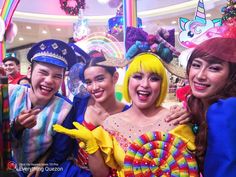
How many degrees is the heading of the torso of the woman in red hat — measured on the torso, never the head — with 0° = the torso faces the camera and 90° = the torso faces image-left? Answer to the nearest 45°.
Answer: approximately 45°

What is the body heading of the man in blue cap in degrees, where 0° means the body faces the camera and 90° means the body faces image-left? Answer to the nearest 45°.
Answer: approximately 0°

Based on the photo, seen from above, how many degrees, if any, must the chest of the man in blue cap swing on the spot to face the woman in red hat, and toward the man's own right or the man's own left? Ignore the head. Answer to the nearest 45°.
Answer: approximately 45° to the man's own left
